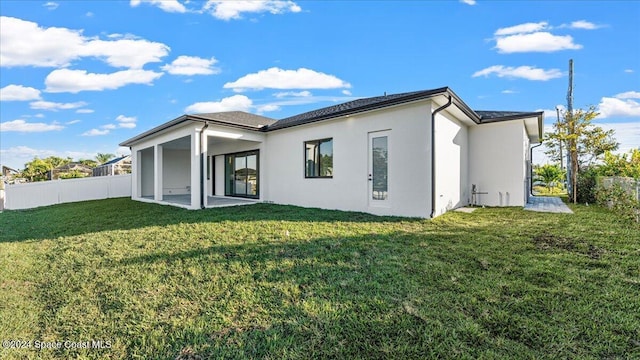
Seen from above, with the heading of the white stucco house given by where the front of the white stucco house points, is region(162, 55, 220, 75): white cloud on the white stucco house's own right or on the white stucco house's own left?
on the white stucco house's own left

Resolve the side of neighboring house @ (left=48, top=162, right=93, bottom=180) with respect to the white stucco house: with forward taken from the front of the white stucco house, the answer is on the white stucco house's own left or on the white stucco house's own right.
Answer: on the white stucco house's own left

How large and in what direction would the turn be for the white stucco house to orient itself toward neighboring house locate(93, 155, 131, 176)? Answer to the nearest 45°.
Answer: approximately 90° to its left

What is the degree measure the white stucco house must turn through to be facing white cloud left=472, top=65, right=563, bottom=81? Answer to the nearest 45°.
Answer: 0° — it already faces it

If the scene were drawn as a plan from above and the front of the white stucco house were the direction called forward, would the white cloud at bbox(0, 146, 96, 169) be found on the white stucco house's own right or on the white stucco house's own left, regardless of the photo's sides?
on the white stucco house's own left

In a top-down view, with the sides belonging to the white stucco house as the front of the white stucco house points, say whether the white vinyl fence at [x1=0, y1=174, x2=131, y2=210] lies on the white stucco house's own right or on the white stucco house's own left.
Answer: on the white stucco house's own left

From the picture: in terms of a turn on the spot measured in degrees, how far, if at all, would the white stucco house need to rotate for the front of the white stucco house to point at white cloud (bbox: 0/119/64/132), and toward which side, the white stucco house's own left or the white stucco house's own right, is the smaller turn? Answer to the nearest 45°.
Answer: approximately 90° to the white stucco house's own left

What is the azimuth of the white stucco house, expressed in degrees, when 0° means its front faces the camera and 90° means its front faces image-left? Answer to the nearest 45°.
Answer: approximately 225°
